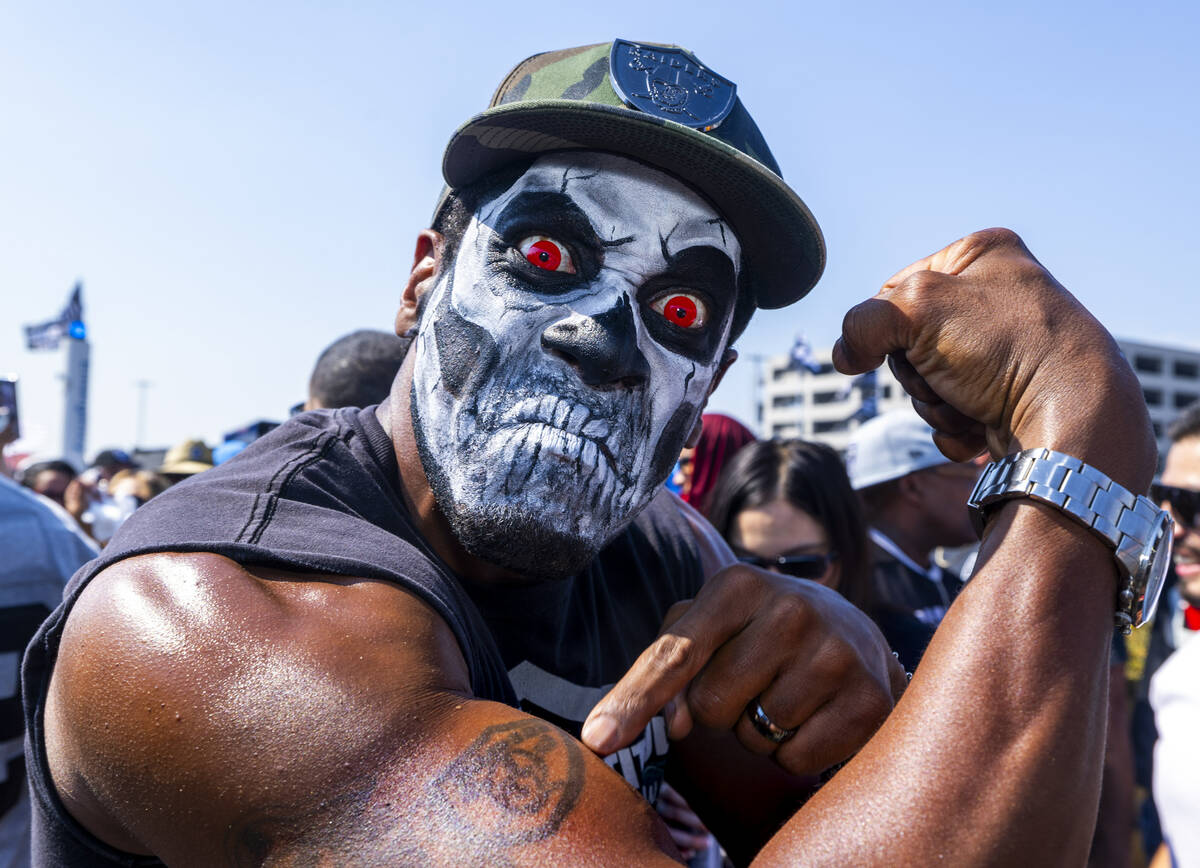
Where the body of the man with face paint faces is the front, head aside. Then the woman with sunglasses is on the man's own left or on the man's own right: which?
on the man's own left

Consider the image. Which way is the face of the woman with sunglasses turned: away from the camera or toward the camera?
toward the camera

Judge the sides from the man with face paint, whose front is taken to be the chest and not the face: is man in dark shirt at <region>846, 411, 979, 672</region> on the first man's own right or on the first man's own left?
on the first man's own left

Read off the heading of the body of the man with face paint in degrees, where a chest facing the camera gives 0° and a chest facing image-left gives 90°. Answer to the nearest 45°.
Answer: approximately 315°

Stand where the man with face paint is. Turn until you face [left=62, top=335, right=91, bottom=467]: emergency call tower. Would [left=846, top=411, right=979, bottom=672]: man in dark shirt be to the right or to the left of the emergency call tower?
right

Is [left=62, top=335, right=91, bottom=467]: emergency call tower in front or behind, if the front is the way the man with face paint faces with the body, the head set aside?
behind
